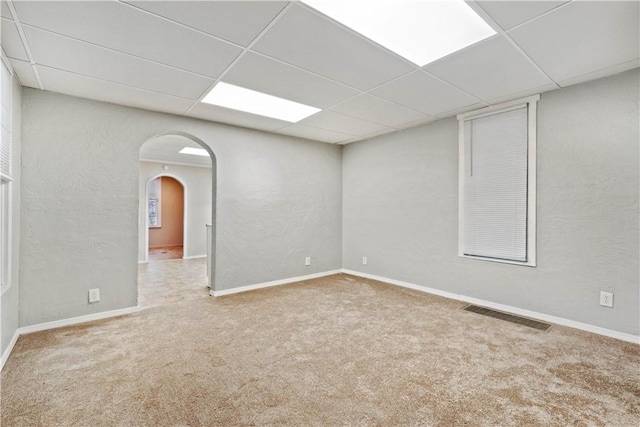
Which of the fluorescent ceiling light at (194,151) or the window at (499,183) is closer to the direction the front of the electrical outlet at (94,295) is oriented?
the window

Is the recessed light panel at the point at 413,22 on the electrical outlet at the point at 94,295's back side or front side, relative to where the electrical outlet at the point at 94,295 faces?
on the front side

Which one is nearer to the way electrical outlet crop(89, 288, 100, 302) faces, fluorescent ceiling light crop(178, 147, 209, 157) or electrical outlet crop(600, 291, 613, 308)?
the electrical outlet

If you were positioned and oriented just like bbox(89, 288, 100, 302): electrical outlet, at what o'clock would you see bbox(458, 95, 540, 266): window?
The window is roughly at 10 o'clock from the electrical outlet.

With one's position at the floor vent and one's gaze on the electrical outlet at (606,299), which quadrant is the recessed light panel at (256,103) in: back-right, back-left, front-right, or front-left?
back-right

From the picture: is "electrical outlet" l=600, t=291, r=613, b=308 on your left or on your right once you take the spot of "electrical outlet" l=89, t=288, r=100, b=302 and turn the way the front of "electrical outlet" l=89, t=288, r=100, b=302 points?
on your left

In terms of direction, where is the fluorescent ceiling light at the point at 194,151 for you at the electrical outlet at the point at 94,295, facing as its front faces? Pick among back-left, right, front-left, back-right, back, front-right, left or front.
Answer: back-left

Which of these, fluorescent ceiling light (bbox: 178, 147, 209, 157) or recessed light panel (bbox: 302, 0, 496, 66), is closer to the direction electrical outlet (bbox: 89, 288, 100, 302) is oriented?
the recessed light panel

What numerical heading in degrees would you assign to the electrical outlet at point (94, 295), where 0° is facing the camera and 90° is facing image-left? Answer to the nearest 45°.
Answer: approximately 0°

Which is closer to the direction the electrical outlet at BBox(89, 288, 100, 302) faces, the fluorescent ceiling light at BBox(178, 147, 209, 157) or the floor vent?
the floor vent

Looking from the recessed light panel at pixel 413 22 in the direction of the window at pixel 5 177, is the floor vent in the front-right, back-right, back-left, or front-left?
back-right
